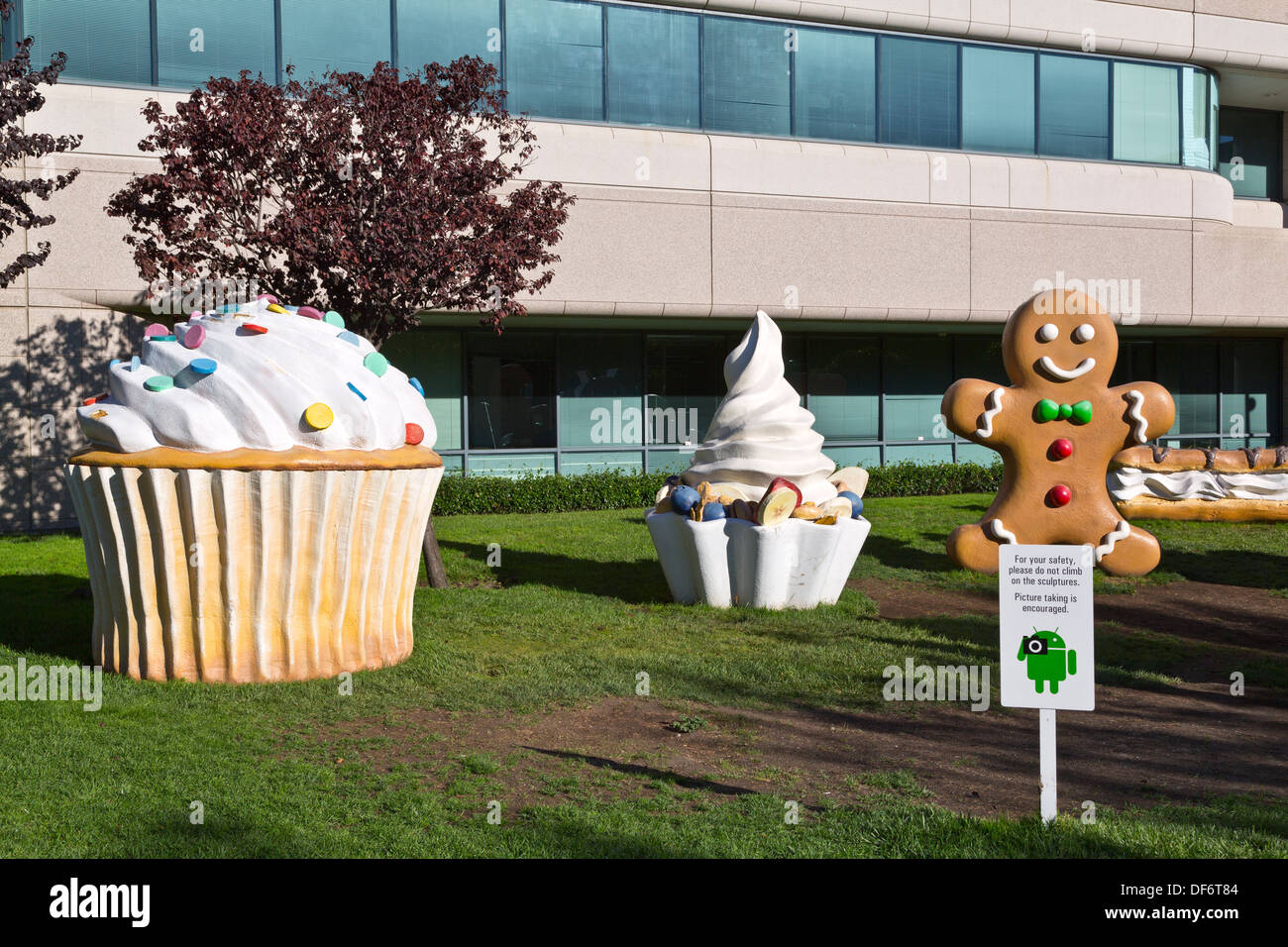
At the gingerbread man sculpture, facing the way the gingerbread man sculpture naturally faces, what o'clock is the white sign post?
The white sign post is roughly at 12 o'clock from the gingerbread man sculpture.

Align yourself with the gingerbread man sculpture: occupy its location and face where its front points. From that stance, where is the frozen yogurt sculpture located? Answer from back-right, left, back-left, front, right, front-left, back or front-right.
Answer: front-right

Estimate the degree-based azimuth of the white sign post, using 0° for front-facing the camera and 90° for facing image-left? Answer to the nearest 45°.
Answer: approximately 0°

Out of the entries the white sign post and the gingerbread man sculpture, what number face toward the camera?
2

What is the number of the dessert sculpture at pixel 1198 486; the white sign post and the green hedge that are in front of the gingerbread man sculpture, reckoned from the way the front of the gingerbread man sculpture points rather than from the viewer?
1

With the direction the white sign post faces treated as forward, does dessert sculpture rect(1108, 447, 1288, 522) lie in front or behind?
behind

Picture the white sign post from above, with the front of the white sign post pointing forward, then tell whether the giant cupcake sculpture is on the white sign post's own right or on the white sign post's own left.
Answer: on the white sign post's own right

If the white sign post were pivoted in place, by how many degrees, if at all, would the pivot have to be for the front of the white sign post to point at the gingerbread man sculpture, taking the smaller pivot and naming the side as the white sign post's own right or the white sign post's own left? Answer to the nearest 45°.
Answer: approximately 180°
